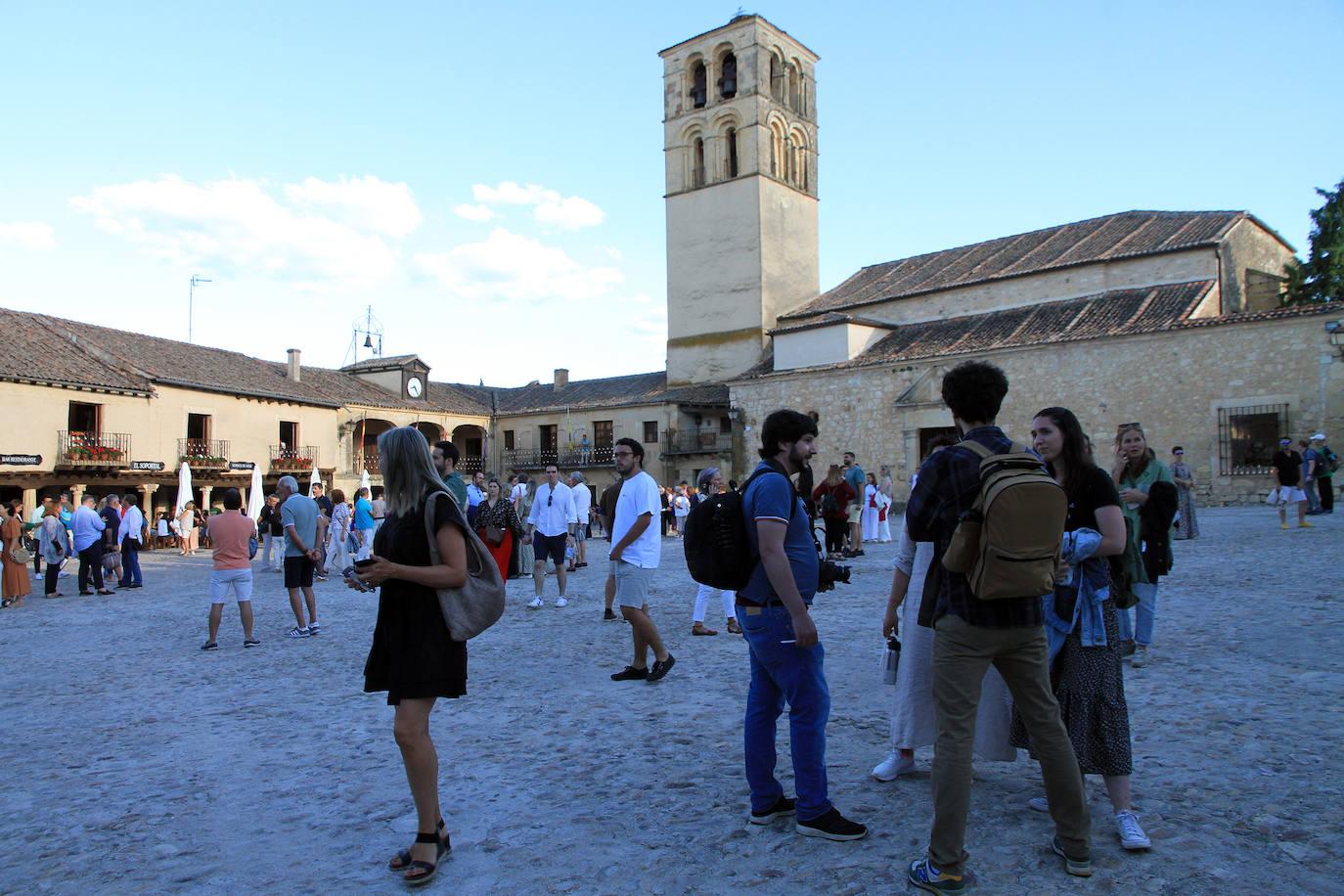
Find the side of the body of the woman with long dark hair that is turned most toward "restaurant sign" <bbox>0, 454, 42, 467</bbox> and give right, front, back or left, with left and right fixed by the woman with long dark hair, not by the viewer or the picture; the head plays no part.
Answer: right

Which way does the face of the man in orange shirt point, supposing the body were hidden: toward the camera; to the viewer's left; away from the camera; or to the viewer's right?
away from the camera

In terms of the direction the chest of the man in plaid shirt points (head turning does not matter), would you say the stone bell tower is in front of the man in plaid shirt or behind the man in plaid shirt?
in front

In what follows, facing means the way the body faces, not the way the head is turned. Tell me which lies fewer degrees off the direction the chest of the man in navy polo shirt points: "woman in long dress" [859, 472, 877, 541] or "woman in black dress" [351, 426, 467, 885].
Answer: the woman in long dress

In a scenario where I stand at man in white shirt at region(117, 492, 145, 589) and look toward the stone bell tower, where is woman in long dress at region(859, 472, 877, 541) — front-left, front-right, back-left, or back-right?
front-right

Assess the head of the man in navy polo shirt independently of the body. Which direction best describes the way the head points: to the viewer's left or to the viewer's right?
to the viewer's right

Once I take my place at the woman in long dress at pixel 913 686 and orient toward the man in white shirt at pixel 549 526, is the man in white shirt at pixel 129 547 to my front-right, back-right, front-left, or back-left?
front-left

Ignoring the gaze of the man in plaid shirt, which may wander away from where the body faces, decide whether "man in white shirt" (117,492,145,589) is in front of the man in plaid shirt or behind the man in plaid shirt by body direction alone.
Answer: in front

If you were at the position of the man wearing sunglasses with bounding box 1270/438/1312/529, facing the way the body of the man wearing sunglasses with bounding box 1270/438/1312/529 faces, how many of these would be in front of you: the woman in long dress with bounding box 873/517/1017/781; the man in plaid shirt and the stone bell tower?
2

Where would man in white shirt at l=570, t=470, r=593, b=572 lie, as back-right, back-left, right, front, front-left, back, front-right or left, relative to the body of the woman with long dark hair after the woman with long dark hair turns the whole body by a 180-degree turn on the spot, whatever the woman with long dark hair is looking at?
left

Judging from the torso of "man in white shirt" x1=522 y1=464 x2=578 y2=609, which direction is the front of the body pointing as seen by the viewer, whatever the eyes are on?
toward the camera
